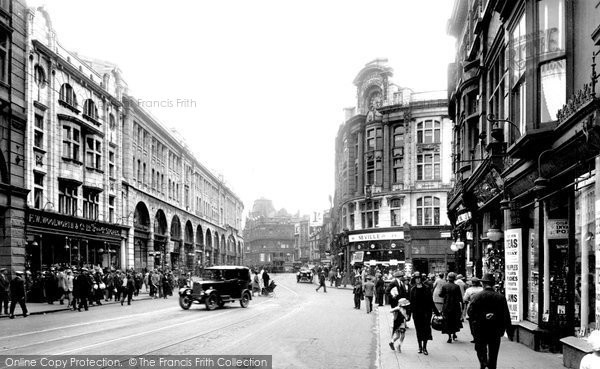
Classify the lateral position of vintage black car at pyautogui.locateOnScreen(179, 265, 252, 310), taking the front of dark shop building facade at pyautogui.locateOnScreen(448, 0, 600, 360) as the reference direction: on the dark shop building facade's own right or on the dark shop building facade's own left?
on the dark shop building facade's own right
